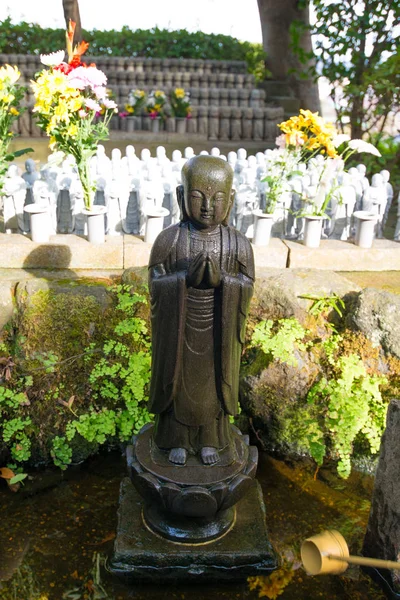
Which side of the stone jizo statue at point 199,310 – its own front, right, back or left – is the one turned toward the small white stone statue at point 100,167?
back

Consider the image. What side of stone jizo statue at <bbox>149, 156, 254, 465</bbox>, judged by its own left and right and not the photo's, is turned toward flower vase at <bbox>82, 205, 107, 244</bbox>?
back

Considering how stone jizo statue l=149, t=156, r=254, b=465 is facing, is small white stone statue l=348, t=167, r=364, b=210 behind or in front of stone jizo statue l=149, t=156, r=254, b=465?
behind

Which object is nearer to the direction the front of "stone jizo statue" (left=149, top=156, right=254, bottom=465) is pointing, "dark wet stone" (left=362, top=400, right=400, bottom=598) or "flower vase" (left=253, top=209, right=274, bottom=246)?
the dark wet stone

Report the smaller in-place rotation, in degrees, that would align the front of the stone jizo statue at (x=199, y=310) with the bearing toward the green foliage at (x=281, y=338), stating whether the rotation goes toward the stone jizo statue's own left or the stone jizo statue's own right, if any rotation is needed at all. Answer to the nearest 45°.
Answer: approximately 135° to the stone jizo statue's own left

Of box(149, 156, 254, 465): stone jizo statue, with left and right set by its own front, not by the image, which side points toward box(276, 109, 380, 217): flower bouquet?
back

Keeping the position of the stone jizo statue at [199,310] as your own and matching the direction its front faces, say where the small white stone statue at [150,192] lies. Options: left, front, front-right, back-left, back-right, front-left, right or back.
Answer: back

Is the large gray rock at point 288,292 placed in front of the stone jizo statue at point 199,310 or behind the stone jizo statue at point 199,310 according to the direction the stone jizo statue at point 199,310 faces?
behind

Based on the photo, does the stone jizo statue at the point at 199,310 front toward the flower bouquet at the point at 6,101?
no

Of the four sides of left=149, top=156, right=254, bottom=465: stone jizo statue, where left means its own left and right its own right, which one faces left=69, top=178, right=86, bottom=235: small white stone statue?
back

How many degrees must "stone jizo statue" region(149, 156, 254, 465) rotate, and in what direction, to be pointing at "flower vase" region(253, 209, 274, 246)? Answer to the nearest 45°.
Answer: approximately 180°

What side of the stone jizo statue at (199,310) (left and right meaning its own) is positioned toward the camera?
front

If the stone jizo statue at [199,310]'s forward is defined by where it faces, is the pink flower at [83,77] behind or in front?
behind

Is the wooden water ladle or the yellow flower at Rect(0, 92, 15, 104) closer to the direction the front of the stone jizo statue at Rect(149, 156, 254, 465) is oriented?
the wooden water ladle

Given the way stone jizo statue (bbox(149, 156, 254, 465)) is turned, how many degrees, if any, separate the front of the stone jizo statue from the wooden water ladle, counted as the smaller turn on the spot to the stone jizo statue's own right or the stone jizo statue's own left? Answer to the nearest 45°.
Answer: approximately 45° to the stone jizo statue's own left

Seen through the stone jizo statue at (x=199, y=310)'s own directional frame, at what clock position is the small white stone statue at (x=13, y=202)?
The small white stone statue is roughly at 5 o'clock from the stone jizo statue.

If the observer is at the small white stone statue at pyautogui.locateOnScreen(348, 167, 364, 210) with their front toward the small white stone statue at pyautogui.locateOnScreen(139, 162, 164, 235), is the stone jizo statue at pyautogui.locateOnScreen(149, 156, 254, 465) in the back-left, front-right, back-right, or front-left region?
front-left

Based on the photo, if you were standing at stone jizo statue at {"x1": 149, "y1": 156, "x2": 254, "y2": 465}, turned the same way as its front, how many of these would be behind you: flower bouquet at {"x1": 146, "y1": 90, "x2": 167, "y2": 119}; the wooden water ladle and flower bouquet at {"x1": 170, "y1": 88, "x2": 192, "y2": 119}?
2

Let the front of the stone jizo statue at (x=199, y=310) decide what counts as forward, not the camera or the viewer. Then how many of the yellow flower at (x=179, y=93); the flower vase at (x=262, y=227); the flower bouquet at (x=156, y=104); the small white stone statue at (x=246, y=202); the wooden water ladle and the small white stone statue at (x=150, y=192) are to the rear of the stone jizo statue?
5

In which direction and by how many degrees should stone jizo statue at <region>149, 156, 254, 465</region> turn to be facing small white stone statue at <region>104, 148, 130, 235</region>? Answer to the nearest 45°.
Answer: approximately 180°
